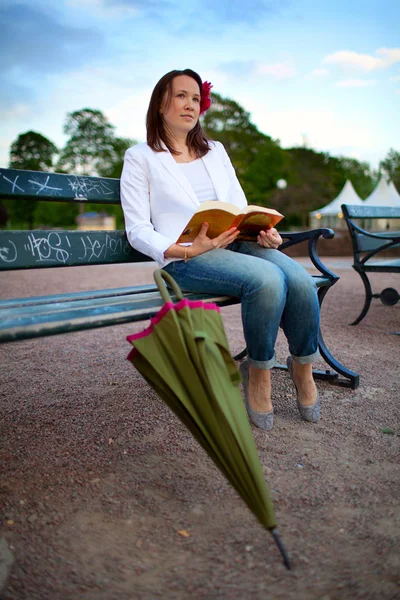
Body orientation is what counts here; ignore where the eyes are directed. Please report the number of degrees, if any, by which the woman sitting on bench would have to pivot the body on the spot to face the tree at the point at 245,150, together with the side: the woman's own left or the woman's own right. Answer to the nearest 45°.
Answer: approximately 135° to the woman's own left

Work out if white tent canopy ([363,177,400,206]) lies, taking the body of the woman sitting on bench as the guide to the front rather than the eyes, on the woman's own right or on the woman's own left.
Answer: on the woman's own left

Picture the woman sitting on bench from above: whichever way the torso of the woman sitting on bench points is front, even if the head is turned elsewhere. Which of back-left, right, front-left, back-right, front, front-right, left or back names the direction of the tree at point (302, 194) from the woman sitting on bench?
back-left

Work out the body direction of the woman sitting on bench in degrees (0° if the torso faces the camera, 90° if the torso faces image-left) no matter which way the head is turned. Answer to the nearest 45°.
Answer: approximately 315°

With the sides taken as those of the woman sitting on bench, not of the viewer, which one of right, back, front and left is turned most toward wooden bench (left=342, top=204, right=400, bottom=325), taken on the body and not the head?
left
